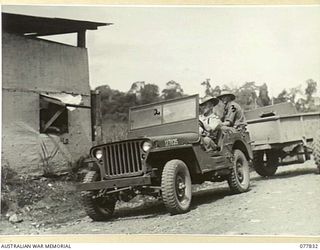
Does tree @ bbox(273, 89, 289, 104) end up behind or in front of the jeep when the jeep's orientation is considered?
behind

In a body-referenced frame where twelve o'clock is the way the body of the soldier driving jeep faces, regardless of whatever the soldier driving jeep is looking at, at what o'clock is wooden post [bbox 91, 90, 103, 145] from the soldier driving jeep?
The wooden post is roughly at 1 o'clock from the soldier driving jeep.

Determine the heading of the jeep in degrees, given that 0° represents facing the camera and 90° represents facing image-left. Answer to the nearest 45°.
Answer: approximately 45°
